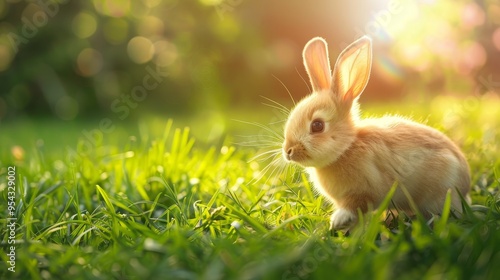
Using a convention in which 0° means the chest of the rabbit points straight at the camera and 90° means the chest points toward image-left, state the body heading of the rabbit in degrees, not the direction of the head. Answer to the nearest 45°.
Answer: approximately 90°
